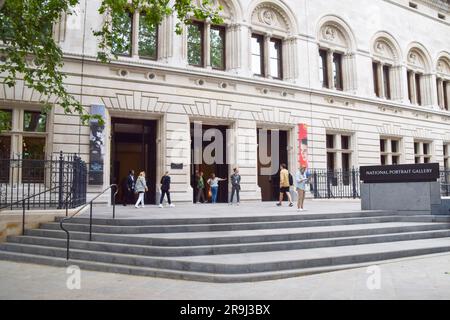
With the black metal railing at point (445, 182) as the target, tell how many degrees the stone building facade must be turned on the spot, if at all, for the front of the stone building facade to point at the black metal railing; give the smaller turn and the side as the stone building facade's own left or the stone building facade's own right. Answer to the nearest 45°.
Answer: approximately 45° to the stone building facade's own left

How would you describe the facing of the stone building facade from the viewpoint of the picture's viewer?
facing the viewer and to the right of the viewer

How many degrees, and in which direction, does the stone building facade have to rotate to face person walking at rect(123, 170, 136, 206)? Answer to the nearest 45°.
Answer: approximately 90° to its right

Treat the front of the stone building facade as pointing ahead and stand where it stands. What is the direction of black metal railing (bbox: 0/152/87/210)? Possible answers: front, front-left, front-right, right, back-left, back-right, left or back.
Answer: right

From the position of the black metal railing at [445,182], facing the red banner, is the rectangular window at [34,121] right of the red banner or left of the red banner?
left

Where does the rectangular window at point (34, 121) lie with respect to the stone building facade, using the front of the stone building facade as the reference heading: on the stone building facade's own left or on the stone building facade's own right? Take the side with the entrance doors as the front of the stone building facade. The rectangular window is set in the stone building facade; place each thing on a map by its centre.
on the stone building facade's own right
